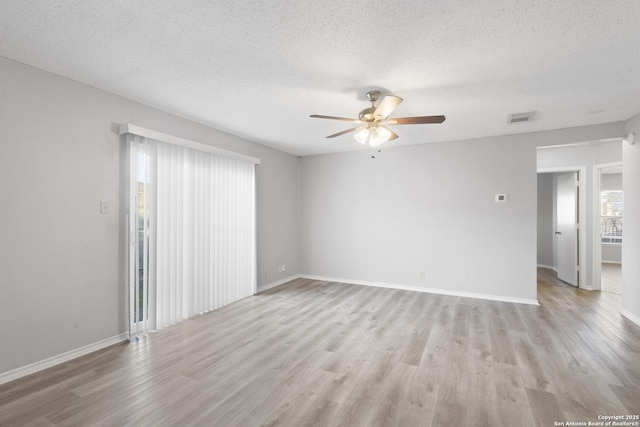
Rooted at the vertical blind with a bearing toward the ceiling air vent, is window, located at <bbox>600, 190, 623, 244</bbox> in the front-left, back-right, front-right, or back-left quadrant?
front-left

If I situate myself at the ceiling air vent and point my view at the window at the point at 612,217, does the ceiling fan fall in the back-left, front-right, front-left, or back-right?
back-left

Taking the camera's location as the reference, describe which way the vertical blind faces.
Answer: facing the viewer and to the right of the viewer

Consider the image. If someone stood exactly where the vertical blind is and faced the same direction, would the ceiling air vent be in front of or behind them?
in front

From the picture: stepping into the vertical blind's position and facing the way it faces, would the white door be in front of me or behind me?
in front

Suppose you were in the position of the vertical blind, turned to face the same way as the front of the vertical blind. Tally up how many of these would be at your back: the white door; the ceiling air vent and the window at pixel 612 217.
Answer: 0

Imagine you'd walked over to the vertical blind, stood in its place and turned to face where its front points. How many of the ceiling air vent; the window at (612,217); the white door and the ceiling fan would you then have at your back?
0

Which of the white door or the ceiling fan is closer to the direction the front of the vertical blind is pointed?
the ceiling fan

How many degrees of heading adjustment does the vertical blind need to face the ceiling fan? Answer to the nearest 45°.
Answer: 0° — it already faces it

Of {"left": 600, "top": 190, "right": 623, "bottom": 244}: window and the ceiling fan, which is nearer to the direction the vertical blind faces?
the ceiling fan

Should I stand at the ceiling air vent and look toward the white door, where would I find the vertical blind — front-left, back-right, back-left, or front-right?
back-left

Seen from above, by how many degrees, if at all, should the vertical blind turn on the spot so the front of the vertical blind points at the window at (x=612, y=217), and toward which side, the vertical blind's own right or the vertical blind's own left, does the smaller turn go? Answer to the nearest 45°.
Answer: approximately 45° to the vertical blind's own left

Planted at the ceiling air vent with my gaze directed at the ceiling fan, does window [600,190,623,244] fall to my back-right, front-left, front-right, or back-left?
back-right
